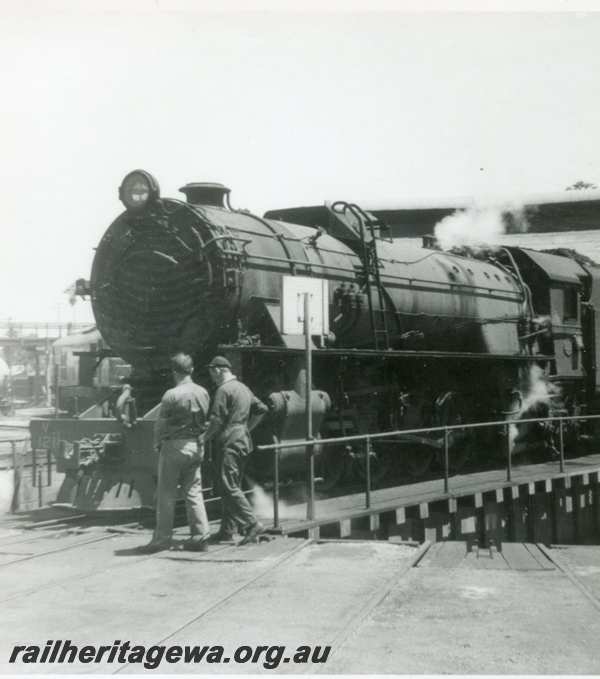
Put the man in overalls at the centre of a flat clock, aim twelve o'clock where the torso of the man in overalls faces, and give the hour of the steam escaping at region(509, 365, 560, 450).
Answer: The steam escaping is roughly at 3 o'clock from the man in overalls.

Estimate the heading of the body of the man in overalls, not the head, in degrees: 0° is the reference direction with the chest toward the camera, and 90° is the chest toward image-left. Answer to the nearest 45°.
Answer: approximately 135°

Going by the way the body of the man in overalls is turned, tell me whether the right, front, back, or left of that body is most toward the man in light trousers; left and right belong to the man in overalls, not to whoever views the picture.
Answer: left

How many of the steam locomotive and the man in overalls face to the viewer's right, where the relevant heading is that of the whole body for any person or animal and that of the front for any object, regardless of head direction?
0

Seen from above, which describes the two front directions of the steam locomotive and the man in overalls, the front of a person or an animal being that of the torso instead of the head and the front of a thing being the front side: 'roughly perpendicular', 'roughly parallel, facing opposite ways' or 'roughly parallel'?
roughly perpendicular

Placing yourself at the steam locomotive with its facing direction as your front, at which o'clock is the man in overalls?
The man in overalls is roughly at 11 o'clock from the steam locomotive.
